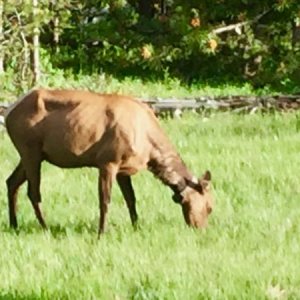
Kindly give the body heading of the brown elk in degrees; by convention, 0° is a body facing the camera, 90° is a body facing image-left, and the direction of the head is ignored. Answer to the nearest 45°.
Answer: approximately 270°

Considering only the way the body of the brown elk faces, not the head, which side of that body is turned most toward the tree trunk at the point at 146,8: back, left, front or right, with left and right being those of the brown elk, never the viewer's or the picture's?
left

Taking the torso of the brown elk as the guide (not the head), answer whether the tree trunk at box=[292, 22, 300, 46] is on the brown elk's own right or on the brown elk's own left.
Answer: on the brown elk's own left
